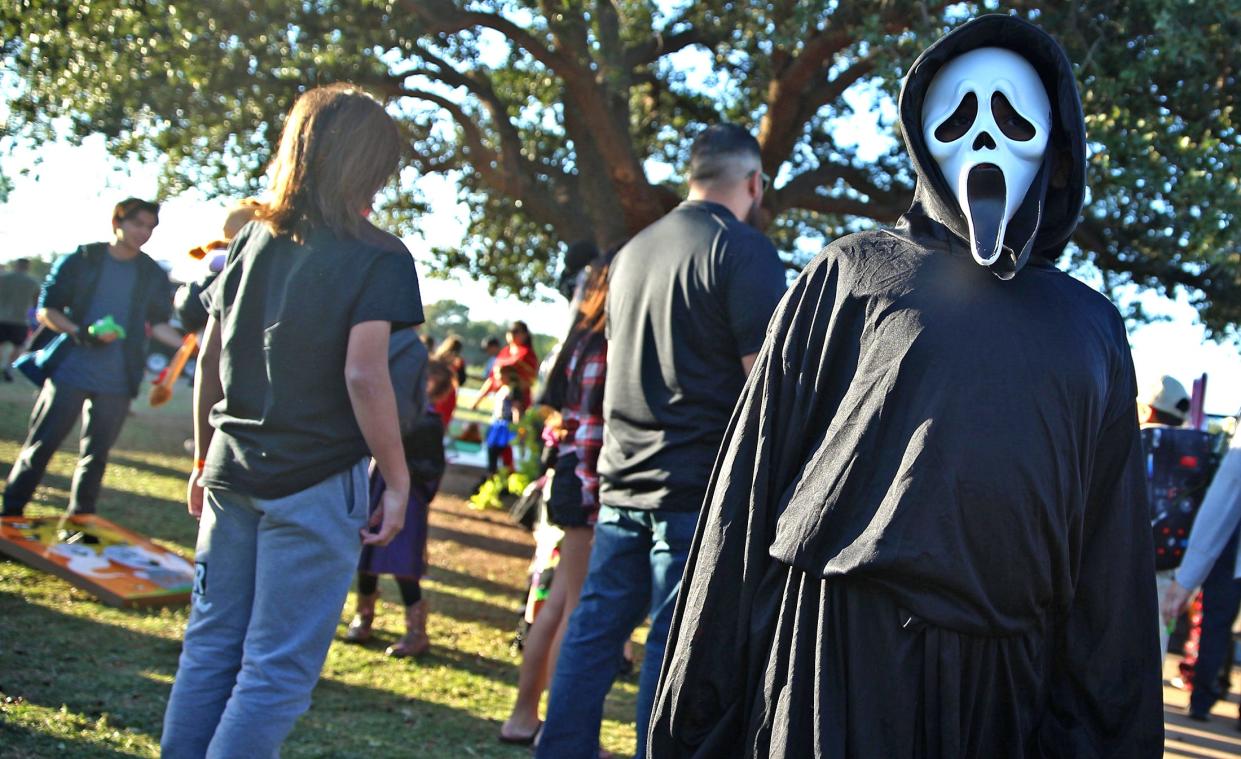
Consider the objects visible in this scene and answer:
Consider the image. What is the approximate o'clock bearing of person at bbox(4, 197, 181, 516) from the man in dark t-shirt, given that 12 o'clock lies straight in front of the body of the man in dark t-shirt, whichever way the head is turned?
The person is roughly at 9 o'clock from the man in dark t-shirt.

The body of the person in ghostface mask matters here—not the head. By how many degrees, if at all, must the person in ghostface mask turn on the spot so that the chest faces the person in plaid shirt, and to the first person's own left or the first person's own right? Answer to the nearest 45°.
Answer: approximately 135° to the first person's own right

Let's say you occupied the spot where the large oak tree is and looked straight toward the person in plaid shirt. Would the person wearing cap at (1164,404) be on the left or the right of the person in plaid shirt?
left

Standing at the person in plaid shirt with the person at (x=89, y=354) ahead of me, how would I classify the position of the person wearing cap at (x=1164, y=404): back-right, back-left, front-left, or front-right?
back-right

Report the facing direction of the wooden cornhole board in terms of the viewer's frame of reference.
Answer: facing the viewer and to the right of the viewer

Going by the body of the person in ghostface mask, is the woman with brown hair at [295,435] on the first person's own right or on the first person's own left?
on the first person's own right

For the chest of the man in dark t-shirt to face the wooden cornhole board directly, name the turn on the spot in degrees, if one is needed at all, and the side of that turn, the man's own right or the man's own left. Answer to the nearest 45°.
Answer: approximately 90° to the man's own left

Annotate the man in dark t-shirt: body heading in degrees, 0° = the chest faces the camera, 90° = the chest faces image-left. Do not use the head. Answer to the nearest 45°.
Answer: approximately 225°

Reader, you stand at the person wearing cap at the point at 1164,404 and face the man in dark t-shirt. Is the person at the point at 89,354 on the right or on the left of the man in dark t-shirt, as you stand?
right

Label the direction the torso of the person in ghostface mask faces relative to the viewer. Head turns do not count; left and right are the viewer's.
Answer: facing the viewer

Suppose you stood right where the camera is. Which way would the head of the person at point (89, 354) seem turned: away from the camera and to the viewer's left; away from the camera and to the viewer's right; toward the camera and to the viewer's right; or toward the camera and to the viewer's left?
toward the camera and to the viewer's right

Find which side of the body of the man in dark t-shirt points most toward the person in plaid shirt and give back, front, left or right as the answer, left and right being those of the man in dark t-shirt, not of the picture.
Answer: left
